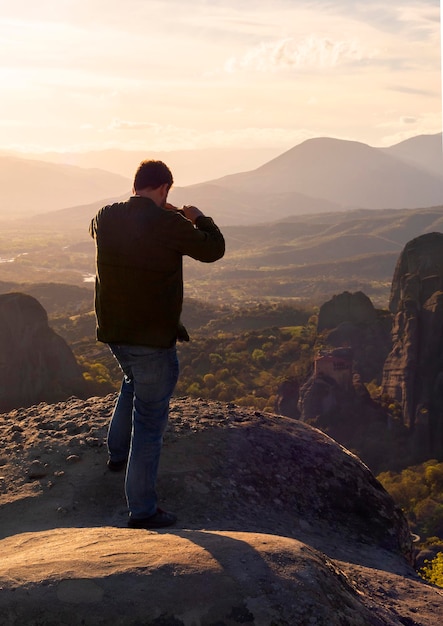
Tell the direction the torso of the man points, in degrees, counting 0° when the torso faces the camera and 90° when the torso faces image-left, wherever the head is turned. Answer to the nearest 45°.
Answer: approximately 225°

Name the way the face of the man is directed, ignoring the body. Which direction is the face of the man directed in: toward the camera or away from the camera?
away from the camera
